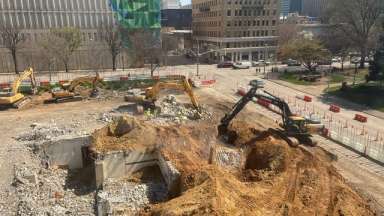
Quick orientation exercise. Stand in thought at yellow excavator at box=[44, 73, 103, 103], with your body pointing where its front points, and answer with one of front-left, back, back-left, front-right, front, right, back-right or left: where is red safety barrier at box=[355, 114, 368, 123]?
front-right

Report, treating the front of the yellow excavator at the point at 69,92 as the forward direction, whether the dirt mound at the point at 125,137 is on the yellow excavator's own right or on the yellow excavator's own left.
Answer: on the yellow excavator's own right

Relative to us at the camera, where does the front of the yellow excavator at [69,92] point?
facing to the right of the viewer

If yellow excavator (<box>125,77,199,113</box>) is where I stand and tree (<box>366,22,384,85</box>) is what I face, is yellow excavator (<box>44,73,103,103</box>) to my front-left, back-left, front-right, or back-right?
back-left

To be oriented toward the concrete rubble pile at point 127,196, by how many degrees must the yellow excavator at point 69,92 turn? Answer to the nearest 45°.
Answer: approximately 90° to its right

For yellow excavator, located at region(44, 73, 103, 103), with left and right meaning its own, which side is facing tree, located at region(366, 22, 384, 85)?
front

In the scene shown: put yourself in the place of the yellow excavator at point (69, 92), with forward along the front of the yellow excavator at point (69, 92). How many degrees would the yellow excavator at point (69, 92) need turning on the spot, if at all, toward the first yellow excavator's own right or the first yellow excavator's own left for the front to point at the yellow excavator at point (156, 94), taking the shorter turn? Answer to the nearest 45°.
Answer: approximately 45° to the first yellow excavator's own right

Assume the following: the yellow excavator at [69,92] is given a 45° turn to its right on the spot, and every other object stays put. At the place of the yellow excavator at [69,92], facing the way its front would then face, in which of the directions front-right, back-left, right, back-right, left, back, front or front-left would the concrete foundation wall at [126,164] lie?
front-right

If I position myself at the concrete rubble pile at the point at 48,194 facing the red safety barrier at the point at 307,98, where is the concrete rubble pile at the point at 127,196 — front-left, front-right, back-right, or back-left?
front-right

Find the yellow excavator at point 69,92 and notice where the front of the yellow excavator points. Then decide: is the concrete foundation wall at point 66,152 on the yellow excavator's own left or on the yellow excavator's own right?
on the yellow excavator's own right
